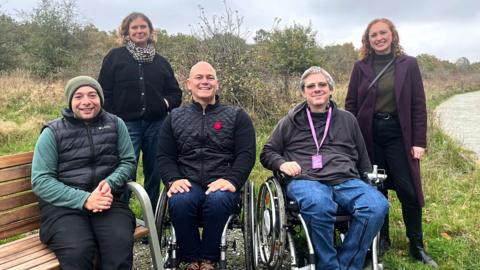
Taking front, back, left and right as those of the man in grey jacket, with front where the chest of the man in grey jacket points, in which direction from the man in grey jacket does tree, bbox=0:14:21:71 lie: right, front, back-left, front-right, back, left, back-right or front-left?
back-right

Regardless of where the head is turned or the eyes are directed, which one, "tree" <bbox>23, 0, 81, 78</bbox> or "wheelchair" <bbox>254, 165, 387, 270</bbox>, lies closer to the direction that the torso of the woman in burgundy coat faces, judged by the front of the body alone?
the wheelchair

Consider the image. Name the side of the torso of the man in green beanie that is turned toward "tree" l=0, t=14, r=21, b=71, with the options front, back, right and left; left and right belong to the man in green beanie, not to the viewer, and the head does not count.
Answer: back

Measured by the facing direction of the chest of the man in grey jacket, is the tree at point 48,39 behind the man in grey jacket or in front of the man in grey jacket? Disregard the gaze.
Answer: behind

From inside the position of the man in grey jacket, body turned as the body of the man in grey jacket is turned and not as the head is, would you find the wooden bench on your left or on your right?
on your right

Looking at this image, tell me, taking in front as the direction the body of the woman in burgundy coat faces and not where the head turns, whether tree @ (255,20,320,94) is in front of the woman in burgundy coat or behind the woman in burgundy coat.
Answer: behind

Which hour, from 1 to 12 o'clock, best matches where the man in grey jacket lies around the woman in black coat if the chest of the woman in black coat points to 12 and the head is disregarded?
The man in grey jacket is roughly at 10 o'clock from the woman in black coat.

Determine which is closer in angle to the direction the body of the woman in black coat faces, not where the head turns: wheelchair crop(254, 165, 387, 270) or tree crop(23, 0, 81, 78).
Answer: the wheelchair
